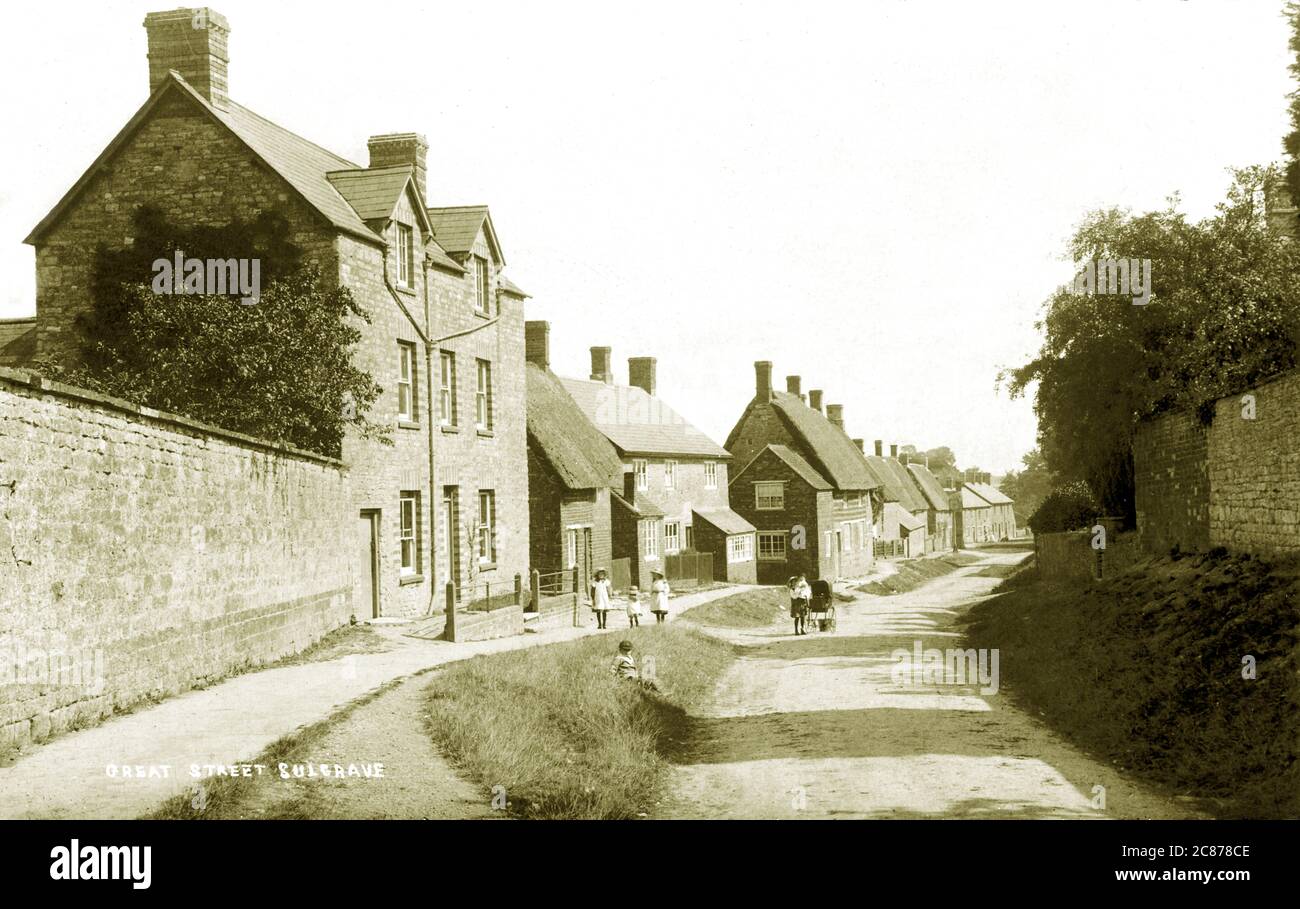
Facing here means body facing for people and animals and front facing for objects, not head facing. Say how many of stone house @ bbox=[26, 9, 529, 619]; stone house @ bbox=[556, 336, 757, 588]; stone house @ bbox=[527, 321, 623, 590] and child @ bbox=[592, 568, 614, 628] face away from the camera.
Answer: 0

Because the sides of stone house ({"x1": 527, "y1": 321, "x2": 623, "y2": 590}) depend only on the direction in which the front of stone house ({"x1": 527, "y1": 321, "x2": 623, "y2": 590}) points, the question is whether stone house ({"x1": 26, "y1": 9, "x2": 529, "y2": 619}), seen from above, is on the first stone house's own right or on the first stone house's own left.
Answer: on the first stone house's own right

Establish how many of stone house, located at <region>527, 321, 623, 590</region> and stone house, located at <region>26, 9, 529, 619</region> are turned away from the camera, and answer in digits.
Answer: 0

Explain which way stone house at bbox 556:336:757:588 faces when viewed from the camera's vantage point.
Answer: facing the viewer and to the right of the viewer

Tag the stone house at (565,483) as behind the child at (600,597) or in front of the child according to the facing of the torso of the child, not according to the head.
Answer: behind

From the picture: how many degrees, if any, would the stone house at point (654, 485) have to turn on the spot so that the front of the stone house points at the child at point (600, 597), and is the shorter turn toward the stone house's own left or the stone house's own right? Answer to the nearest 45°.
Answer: approximately 45° to the stone house's own right

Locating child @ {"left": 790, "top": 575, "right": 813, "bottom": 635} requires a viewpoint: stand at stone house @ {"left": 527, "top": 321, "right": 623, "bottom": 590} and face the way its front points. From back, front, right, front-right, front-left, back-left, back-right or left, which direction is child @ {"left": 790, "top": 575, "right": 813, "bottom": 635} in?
front

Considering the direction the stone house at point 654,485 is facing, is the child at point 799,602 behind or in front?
in front

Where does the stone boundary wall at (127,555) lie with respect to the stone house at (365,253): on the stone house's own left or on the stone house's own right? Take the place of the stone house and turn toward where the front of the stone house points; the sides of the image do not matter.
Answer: on the stone house's own right

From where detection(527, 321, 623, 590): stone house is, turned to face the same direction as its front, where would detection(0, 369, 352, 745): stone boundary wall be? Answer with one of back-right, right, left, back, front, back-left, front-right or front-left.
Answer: front-right

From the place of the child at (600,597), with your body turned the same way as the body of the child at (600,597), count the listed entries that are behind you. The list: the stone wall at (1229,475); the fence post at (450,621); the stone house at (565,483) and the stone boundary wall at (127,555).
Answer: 1

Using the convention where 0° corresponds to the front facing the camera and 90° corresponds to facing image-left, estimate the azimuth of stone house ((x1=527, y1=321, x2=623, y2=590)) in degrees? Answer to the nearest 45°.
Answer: approximately 315°

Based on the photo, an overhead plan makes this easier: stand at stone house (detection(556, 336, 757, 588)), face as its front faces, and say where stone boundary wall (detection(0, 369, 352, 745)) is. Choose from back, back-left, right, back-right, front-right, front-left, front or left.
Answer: front-right

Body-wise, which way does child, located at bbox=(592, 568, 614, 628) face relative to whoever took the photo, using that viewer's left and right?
facing the viewer

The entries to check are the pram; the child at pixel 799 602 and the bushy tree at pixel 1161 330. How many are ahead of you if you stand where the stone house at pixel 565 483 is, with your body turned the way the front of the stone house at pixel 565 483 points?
3
